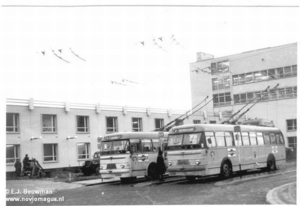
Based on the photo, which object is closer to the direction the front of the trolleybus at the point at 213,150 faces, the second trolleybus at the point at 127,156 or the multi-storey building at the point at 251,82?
the second trolleybus

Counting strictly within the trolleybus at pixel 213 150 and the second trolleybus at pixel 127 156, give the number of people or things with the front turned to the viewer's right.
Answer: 0

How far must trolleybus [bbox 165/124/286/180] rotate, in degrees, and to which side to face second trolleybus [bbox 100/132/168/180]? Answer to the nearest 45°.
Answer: approximately 45° to its right

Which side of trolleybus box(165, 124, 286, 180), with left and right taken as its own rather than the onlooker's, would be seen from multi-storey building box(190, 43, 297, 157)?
back

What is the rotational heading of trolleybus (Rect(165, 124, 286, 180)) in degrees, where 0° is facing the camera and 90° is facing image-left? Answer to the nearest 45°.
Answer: approximately 45°

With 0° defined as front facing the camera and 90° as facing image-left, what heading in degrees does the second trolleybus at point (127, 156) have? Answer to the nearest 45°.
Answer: approximately 45°
